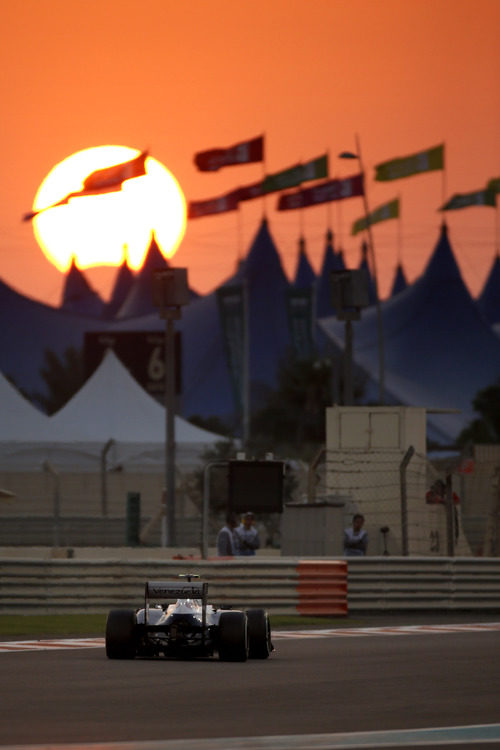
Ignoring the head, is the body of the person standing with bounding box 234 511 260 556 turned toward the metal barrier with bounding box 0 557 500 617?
yes

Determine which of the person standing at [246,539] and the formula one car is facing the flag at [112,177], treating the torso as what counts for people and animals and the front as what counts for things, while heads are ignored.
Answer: the formula one car

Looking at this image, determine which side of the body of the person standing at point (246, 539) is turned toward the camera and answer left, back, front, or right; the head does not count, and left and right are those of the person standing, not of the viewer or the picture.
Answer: front

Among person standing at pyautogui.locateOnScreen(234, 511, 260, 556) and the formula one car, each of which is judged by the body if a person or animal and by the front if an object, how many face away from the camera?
1

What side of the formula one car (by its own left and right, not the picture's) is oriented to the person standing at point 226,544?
front

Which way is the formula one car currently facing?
away from the camera

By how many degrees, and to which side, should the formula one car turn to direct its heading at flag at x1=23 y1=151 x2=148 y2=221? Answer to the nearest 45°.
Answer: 0° — it already faces it

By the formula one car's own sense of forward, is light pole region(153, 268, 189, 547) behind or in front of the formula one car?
in front

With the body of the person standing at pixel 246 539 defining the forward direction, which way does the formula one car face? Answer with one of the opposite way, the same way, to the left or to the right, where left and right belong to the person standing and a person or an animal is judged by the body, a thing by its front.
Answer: the opposite way

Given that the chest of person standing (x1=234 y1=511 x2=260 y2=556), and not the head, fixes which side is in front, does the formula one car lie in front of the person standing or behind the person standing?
in front

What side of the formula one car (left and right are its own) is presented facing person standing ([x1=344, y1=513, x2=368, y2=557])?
front

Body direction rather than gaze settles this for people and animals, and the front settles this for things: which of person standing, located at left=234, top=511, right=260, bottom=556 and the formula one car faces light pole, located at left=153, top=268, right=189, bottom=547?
the formula one car
